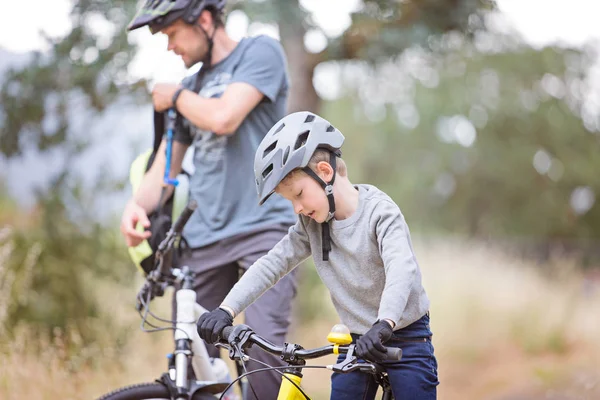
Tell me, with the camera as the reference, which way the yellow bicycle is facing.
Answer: facing the viewer and to the left of the viewer

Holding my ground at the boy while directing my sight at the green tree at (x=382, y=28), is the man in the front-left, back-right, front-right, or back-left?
front-left

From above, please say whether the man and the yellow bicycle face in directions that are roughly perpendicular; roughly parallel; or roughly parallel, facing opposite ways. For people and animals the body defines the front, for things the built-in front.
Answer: roughly parallel

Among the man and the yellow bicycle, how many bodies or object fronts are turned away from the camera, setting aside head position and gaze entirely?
0

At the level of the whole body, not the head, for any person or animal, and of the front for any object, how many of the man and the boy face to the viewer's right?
0

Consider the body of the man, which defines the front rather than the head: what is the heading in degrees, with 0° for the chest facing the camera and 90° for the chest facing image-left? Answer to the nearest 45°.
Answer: approximately 45°

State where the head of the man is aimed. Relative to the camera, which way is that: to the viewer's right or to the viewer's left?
to the viewer's left

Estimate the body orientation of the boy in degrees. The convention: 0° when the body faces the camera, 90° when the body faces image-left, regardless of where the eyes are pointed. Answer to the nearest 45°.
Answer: approximately 45°

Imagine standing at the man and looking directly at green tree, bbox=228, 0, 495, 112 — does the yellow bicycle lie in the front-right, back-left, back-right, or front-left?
back-right

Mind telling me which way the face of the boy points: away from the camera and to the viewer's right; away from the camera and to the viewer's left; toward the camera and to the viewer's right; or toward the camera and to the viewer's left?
toward the camera and to the viewer's left
